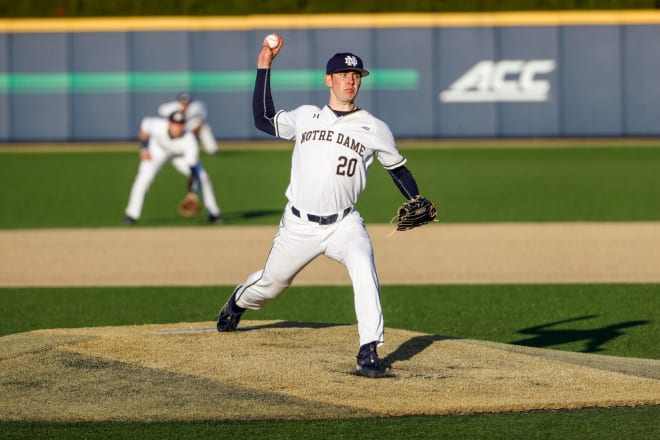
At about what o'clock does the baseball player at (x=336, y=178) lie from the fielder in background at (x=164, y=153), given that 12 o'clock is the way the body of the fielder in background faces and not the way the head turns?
The baseball player is roughly at 12 o'clock from the fielder in background.

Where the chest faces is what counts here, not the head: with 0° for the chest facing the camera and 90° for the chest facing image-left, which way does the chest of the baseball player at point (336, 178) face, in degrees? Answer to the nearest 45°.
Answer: approximately 0°

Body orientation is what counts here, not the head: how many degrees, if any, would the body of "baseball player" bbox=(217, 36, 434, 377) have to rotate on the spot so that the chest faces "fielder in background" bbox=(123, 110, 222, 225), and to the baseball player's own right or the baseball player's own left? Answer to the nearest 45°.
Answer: approximately 180°

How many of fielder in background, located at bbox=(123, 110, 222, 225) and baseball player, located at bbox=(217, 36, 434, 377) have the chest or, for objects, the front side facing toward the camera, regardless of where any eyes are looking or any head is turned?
2

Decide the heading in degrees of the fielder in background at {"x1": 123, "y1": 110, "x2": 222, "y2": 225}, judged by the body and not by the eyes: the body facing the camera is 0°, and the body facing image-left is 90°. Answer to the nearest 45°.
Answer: approximately 0°
